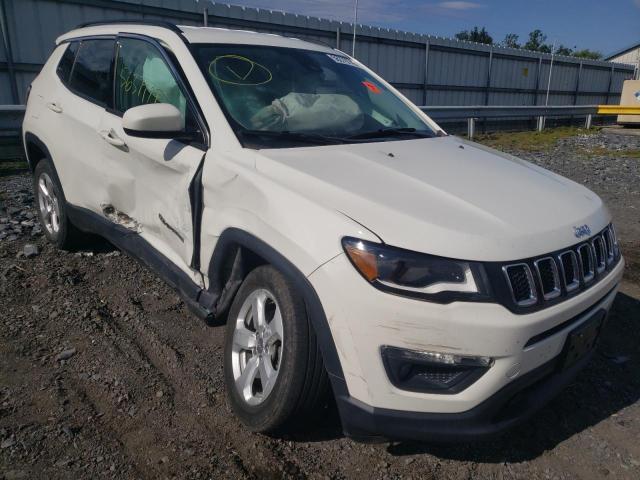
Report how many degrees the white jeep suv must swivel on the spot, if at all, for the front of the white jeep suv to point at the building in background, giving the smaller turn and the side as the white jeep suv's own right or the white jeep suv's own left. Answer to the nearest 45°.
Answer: approximately 90° to the white jeep suv's own left

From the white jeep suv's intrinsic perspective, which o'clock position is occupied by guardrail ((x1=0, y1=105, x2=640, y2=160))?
The guardrail is roughly at 8 o'clock from the white jeep suv.

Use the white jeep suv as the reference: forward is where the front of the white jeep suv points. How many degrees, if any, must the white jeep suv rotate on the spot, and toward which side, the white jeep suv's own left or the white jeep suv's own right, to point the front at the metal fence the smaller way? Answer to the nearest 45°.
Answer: approximately 135° to the white jeep suv's own left
